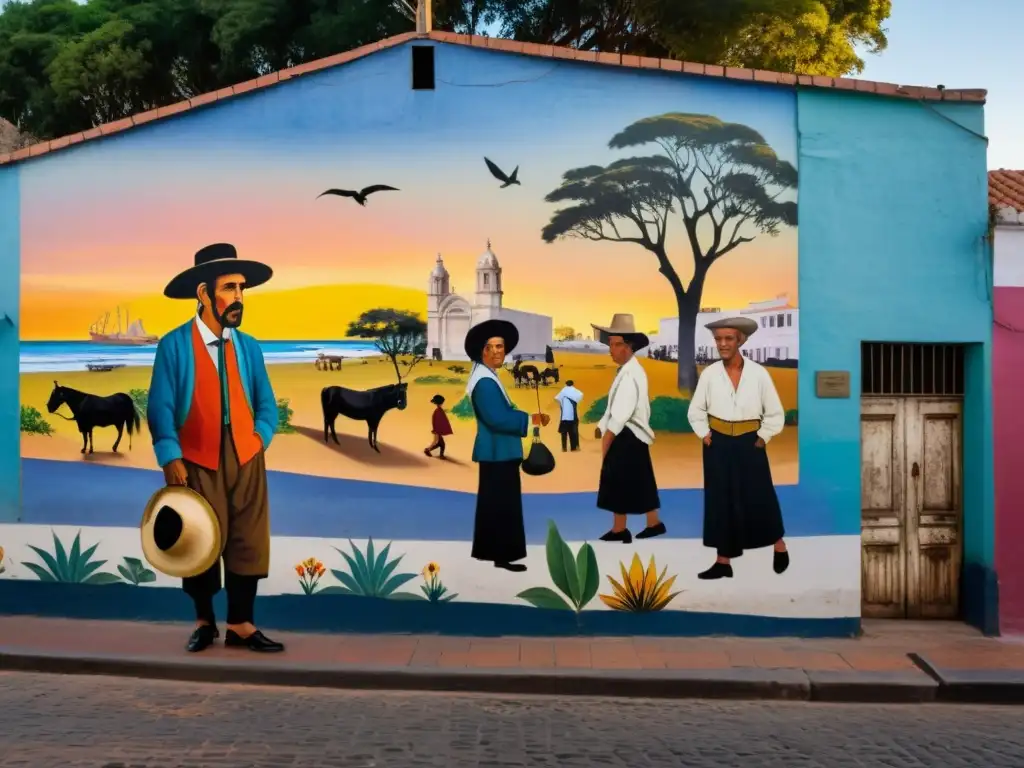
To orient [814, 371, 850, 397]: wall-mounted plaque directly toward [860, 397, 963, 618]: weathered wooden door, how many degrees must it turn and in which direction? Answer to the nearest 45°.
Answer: approximately 135° to its left

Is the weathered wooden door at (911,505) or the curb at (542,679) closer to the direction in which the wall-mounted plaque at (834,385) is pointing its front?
the curb

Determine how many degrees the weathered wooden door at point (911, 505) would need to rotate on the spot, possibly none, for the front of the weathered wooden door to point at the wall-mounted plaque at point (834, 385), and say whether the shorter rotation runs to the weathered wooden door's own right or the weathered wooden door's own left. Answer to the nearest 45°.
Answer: approximately 45° to the weathered wooden door's own right

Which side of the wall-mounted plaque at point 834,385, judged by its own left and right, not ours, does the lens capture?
front

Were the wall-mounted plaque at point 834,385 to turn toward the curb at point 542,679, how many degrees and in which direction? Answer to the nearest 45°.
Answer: approximately 45° to its right

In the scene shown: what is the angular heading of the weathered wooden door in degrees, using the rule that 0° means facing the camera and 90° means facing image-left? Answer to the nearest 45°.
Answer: approximately 0°

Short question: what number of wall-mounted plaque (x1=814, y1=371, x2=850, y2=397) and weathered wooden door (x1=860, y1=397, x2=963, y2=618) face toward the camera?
2
